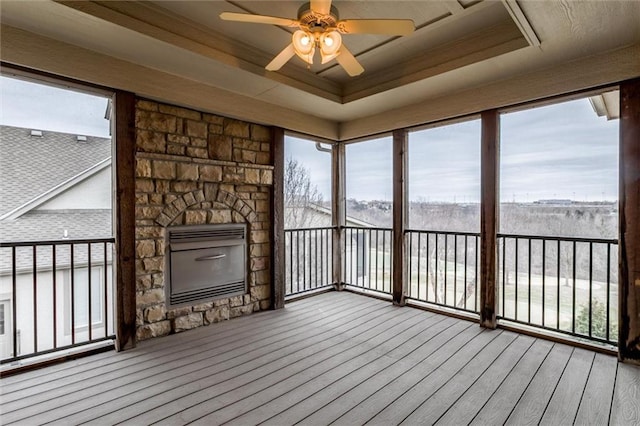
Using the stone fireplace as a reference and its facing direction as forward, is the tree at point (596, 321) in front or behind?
in front

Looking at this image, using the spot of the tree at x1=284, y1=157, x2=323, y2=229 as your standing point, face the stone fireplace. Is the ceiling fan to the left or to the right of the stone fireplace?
left

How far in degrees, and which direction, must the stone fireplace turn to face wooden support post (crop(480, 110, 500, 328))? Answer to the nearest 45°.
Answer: approximately 45° to its left

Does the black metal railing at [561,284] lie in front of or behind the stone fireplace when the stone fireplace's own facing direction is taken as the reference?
in front

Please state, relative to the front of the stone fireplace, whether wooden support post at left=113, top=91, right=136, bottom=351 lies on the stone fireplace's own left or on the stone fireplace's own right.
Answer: on the stone fireplace's own right

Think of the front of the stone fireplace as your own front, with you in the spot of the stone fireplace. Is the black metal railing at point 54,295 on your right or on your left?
on your right

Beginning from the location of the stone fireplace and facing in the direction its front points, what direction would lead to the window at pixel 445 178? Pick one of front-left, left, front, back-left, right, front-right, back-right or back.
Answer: front-left

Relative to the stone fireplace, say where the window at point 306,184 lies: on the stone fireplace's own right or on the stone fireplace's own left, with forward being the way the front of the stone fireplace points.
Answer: on the stone fireplace's own left

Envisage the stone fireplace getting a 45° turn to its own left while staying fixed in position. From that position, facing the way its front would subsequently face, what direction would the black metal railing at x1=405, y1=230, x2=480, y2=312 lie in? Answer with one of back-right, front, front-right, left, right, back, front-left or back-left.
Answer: front
